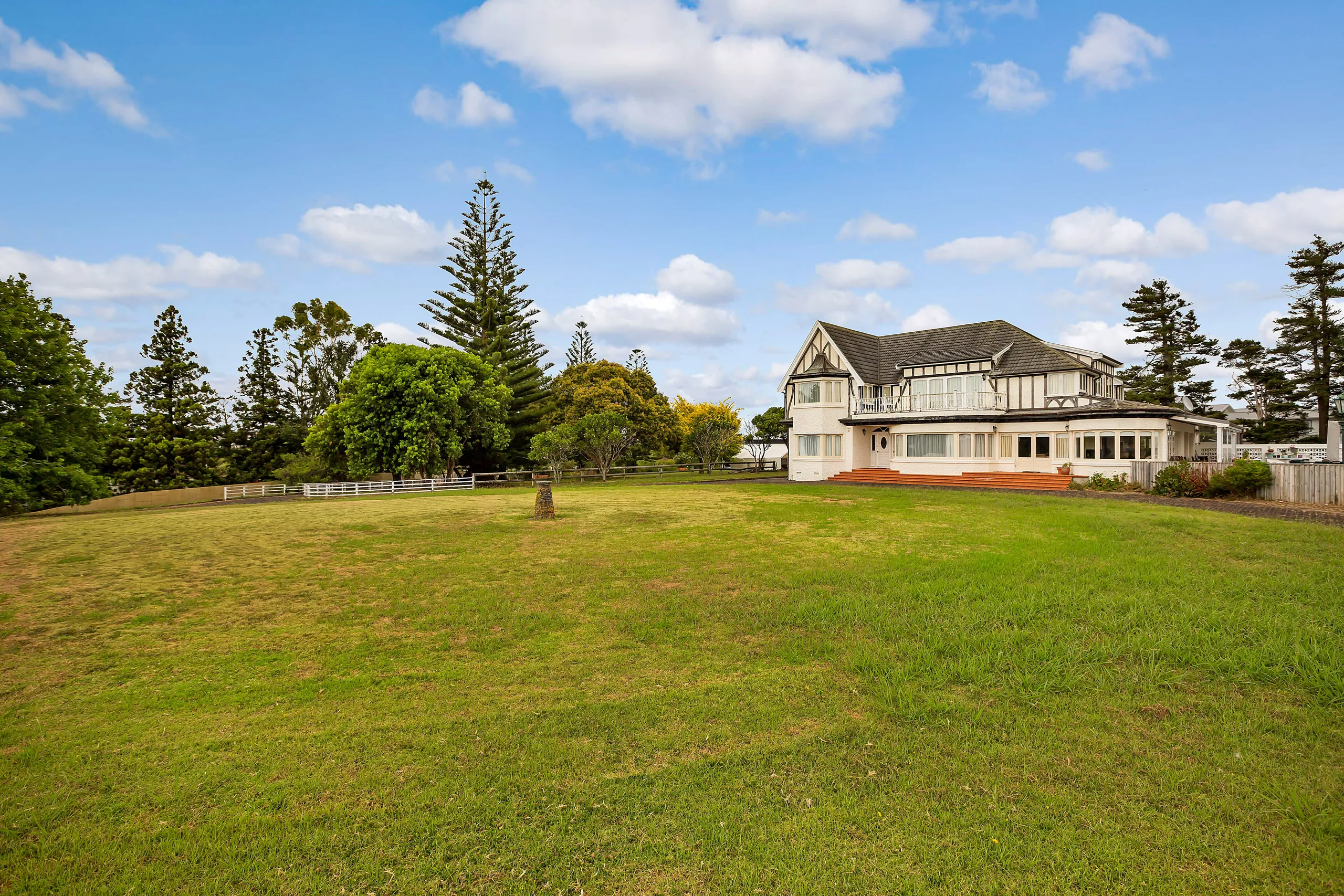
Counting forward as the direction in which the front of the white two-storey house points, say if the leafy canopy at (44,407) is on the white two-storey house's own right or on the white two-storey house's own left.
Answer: on the white two-storey house's own right

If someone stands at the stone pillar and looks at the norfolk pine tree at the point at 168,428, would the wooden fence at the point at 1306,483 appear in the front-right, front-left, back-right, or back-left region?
back-right

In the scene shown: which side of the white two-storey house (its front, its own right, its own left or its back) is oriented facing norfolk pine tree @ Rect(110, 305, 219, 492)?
right

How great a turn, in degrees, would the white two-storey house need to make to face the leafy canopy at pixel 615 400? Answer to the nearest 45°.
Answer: approximately 90° to its right

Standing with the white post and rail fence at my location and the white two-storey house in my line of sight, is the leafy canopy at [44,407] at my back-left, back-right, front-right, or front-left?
back-right

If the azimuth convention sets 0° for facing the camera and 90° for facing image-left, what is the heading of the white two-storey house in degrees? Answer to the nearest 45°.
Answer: approximately 0°

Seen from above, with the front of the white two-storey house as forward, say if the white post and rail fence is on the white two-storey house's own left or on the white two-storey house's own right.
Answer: on the white two-storey house's own right
